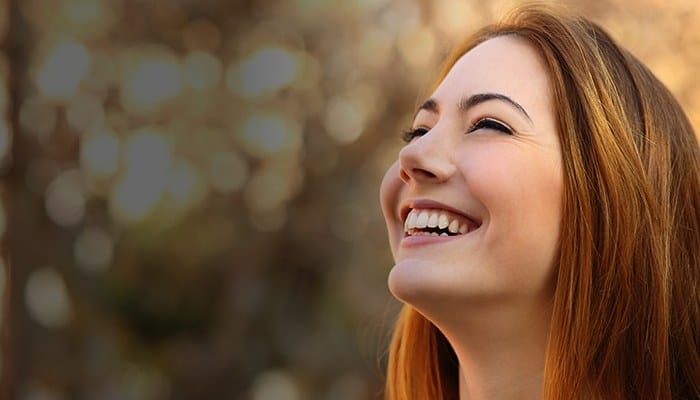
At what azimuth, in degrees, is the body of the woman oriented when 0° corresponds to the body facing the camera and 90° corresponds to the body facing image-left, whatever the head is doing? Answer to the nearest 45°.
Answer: approximately 45°
